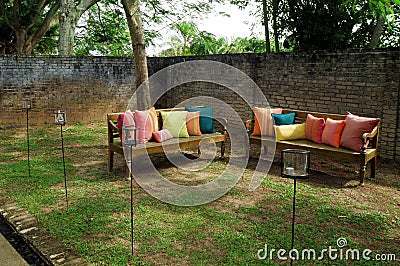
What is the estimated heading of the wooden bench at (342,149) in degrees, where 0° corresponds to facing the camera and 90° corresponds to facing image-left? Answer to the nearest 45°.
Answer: approximately 45°

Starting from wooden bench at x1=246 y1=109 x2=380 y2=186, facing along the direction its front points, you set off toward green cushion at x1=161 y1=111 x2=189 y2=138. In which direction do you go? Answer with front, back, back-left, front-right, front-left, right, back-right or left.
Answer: front-right

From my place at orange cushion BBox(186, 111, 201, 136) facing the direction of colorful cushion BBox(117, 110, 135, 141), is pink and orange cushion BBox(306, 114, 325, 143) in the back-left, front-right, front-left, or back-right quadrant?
back-left

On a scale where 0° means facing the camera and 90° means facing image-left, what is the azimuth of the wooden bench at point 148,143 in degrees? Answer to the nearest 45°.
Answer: approximately 315°

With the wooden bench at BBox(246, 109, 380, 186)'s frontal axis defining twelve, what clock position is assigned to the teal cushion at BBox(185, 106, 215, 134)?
The teal cushion is roughly at 2 o'clock from the wooden bench.

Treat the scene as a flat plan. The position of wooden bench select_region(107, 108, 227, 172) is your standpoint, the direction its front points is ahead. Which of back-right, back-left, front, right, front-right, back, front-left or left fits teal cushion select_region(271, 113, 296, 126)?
front-left

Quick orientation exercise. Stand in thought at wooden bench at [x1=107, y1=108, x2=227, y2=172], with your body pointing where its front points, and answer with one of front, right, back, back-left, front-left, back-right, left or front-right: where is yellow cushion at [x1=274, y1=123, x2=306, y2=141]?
front-left

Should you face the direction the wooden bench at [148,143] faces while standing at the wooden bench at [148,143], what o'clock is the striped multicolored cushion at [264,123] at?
The striped multicolored cushion is roughly at 10 o'clock from the wooden bench.

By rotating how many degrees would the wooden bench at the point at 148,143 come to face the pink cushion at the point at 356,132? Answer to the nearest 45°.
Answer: approximately 45° to its left

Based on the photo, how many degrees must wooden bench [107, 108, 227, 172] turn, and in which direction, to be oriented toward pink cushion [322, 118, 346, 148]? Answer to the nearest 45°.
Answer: approximately 45° to its left
